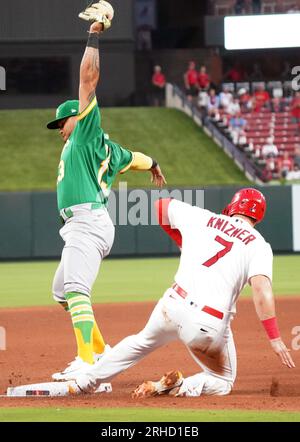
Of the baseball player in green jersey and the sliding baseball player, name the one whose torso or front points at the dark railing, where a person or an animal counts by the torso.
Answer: the sliding baseball player

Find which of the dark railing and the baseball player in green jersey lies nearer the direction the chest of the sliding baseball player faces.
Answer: the dark railing

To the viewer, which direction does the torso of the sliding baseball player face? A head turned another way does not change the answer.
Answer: away from the camera

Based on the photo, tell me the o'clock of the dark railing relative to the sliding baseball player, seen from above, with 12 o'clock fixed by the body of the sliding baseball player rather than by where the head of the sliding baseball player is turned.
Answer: The dark railing is roughly at 12 o'clock from the sliding baseball player.

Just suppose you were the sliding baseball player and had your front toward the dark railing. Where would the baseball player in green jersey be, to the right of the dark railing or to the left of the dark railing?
left

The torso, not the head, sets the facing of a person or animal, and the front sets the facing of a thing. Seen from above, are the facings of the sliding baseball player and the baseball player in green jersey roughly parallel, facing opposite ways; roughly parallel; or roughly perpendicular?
roughly perpendicular

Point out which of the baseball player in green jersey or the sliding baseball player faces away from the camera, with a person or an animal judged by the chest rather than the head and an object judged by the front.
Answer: the sliding baseball player
